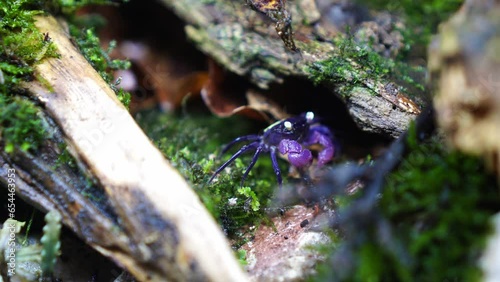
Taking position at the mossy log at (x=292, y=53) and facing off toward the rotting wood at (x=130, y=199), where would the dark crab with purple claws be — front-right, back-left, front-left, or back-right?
front-left

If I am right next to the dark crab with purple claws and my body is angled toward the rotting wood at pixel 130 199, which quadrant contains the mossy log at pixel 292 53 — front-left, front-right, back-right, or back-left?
back-right

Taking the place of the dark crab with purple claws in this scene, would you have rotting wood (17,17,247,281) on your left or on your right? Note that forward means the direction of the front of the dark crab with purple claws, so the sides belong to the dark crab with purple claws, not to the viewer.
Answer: on your right

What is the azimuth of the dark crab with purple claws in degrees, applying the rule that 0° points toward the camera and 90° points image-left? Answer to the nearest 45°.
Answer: approximately 315°

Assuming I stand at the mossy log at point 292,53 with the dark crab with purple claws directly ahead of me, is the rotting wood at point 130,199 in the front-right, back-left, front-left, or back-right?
front-right
